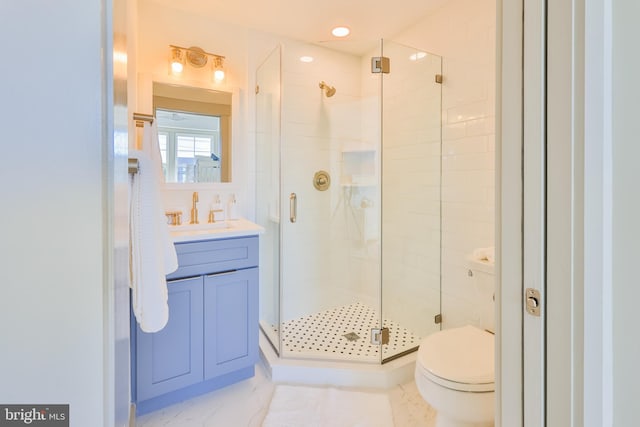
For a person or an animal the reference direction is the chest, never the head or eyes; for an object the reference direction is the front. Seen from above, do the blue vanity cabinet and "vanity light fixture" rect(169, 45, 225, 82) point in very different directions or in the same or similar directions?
same or similar directions

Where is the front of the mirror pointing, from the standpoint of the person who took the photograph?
facing the viewer and to the right of the viewer

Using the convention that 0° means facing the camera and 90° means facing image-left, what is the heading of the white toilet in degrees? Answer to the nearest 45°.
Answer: approximately 45°

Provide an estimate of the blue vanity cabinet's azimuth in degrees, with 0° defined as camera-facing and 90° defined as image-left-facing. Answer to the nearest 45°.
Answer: approximately 315°

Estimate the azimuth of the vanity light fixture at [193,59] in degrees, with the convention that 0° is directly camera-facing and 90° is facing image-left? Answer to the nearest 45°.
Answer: approximately 315°

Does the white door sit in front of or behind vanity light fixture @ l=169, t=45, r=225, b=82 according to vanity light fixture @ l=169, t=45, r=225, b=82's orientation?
in front

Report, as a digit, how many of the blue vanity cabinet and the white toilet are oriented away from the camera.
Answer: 0
